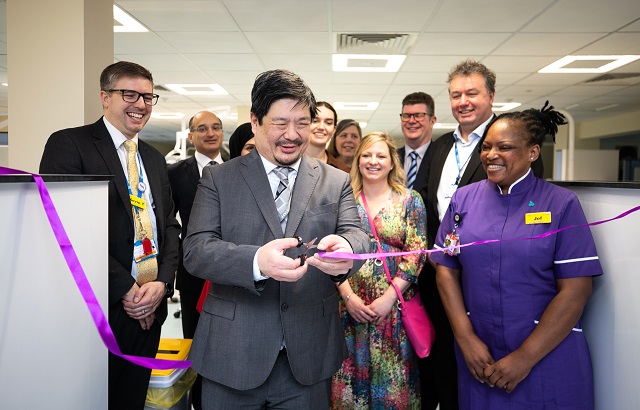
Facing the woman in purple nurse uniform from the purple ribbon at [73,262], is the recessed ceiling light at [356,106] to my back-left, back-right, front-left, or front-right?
front-left

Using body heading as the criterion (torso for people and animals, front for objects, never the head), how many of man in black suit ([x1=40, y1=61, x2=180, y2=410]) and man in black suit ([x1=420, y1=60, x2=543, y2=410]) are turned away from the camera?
0

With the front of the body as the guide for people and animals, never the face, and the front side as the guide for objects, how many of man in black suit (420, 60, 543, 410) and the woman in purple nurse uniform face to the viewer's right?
0

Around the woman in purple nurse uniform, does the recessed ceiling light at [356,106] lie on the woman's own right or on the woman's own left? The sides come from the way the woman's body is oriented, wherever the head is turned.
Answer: on the woman's own right

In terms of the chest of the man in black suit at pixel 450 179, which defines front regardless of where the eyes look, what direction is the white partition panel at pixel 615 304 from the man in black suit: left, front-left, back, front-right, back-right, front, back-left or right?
left

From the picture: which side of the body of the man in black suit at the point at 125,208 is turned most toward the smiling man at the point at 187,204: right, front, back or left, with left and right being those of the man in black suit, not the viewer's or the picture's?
left

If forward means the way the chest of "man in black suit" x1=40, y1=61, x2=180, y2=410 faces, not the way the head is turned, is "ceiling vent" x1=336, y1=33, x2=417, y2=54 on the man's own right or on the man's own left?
on the man's own left

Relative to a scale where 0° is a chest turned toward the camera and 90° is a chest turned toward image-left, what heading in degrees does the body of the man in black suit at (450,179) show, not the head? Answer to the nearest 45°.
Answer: approximately 45°

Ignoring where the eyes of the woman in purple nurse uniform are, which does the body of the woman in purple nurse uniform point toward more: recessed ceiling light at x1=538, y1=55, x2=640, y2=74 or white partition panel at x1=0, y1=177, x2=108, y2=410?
the white partition panel

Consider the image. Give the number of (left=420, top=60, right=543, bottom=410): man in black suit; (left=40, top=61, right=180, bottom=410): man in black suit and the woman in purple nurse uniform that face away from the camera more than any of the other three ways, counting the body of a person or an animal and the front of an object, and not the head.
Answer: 0

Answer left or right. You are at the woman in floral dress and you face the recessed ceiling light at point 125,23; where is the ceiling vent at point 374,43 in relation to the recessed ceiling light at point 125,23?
right

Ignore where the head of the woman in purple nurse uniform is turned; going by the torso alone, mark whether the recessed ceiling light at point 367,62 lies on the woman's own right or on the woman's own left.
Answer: on the woman's own right
